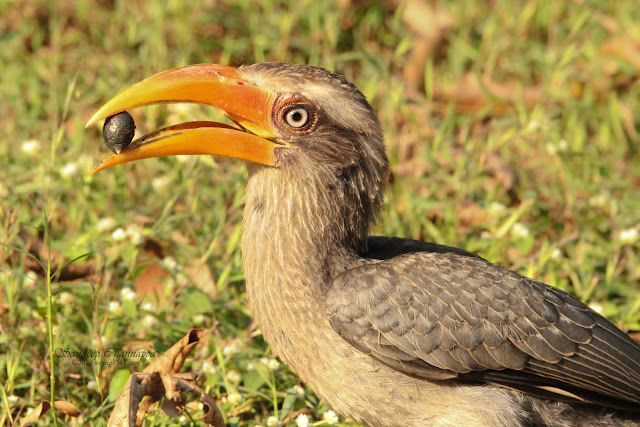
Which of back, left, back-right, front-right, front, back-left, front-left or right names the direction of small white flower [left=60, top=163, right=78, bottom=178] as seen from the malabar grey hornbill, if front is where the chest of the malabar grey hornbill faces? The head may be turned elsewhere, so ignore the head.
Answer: front-right

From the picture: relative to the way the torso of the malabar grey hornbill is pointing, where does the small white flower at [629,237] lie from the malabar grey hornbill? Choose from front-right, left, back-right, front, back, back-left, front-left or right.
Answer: back-right

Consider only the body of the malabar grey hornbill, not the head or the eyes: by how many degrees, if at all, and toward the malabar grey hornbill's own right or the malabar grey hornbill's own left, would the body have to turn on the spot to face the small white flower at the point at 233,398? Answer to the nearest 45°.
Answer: approximately 45° to the malabar grey hornbill's own right

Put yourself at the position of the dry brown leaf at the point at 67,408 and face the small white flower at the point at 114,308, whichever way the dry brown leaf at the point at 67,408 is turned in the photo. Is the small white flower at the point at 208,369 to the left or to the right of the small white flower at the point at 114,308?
right

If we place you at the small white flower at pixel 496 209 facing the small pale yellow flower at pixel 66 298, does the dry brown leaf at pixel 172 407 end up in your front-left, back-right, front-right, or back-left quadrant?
front-left

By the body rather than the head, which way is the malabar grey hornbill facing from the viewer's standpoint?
to the viewer's left

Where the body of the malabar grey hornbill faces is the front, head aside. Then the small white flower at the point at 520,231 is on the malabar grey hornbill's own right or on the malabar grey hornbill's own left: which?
on the malabar grey hornbill's own right

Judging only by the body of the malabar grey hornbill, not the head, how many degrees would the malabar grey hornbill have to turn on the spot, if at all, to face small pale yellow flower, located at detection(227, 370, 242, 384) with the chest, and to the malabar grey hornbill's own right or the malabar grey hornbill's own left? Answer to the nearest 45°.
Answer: approximately 45° to the malabar grey hornbill's own right

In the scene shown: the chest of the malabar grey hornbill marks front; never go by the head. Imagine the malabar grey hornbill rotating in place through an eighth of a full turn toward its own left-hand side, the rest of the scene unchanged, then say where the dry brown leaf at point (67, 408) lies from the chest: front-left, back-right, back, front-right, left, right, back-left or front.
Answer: front-right

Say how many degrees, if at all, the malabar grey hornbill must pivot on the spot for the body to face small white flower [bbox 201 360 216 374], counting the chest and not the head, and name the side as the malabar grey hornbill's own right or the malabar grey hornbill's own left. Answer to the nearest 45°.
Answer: approximately 45° to the malabar grey hornbill's own right

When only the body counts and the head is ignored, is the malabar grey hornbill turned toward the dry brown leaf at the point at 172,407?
yes

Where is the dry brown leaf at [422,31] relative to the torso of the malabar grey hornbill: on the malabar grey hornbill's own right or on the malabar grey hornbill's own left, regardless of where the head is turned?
on the malabar grey hornbill's own right
